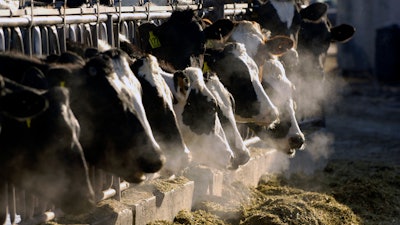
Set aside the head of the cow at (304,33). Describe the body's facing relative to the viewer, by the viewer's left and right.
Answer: facing the viewer and to the right of the viewer

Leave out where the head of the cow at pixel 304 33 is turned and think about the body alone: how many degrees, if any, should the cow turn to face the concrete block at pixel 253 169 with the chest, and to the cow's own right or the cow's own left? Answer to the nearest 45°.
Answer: approximately 45° to the cow's own right

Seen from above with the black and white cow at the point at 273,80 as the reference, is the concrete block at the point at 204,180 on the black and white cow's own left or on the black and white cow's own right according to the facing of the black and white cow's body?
on the black and white cow's own right

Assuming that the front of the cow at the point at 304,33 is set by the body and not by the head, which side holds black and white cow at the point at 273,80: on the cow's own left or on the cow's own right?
on the cow's own right

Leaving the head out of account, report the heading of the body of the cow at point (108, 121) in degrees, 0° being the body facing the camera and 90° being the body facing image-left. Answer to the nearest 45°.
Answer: approximately 270°

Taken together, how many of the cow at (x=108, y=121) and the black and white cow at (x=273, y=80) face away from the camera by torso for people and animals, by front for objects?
0

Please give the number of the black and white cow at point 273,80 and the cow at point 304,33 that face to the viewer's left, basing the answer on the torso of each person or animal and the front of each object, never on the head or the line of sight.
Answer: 0

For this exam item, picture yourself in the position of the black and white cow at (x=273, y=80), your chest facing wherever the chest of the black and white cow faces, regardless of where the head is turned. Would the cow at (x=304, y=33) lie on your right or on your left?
on your left
